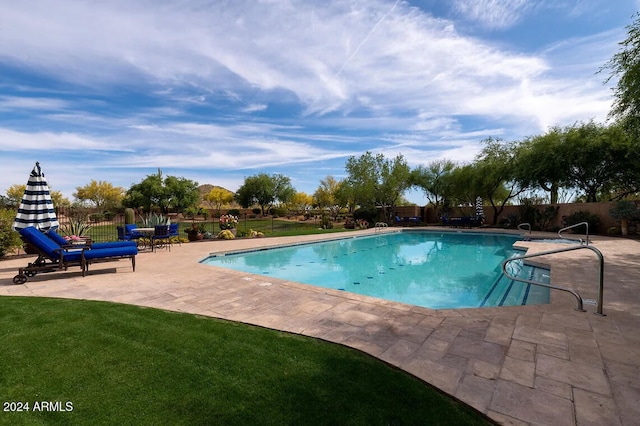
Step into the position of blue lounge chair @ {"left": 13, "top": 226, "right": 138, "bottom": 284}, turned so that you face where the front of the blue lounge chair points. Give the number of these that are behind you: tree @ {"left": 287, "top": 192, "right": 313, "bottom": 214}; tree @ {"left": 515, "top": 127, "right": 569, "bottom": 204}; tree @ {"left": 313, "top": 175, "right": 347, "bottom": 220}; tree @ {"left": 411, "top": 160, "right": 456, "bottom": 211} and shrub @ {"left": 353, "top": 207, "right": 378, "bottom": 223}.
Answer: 0

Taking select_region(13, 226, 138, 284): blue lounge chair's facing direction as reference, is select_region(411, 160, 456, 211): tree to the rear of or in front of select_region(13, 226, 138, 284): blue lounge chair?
in front

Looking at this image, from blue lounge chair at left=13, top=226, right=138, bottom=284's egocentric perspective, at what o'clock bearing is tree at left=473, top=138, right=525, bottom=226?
The tree is roughly at 12 o'clock from the blue lounge chair.

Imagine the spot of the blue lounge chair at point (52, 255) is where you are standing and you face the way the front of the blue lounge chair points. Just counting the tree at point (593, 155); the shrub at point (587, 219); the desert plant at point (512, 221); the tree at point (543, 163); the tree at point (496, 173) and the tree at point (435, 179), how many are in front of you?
6

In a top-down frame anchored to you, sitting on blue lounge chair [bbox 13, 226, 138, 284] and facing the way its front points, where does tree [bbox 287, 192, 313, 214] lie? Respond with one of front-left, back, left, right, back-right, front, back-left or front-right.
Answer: front-left

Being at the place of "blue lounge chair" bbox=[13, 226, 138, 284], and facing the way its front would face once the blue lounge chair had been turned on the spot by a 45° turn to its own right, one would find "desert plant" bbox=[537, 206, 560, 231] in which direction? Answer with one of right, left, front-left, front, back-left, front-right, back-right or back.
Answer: front-left

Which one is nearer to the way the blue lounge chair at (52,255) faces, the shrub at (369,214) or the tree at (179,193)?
the shrub

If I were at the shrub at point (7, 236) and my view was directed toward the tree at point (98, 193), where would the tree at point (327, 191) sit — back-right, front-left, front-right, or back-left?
front-right

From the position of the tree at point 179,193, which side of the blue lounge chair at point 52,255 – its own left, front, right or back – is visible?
left

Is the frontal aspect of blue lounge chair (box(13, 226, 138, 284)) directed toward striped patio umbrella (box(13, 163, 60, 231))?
no

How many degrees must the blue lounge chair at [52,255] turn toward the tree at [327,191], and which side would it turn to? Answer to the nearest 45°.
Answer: approximately 45° to its left

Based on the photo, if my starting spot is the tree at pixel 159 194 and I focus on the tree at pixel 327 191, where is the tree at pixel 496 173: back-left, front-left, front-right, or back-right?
front-right

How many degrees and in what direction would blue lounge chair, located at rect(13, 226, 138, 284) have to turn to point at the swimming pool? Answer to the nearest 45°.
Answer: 0° — it already faces it

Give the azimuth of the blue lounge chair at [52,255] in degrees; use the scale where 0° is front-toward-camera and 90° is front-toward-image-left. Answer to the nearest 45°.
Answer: approximately 270°

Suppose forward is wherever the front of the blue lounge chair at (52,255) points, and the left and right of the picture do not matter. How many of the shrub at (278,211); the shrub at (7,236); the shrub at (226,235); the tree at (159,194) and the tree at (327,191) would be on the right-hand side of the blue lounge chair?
0

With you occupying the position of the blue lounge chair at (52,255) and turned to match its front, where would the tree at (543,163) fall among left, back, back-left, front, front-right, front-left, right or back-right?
front

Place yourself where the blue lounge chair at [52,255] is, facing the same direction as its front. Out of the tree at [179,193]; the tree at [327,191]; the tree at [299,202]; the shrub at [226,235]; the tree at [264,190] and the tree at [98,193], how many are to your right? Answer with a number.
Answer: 0

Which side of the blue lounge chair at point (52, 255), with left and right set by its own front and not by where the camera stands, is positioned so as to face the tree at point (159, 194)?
left
